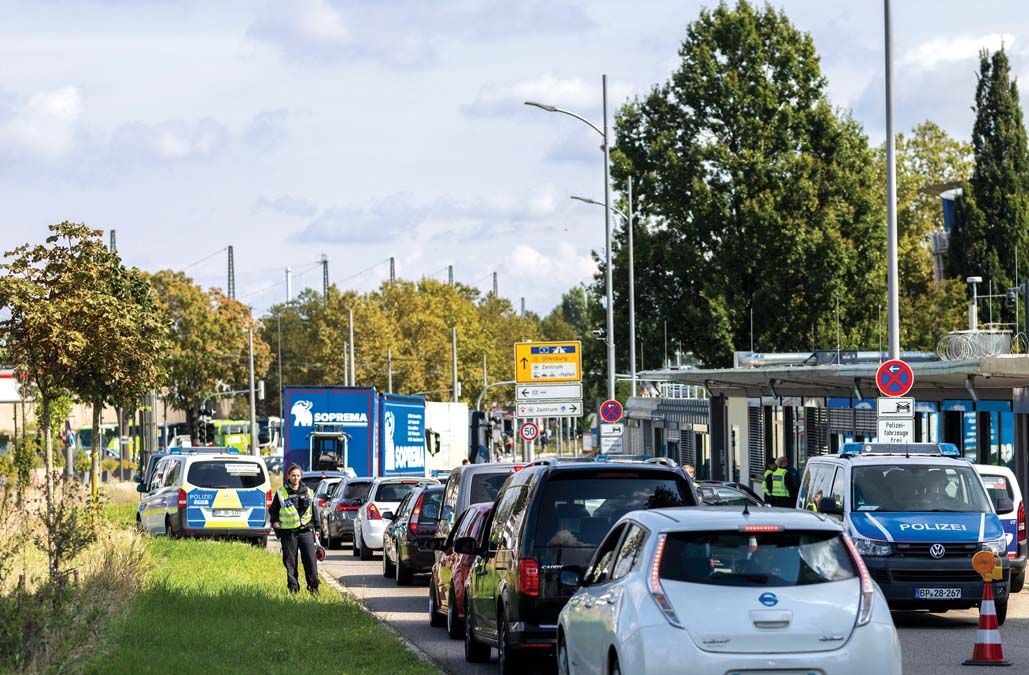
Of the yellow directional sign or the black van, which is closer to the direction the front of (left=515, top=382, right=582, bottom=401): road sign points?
the black van

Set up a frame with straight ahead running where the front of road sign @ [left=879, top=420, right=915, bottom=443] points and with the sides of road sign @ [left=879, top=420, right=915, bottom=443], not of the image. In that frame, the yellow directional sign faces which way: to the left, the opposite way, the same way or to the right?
the same way

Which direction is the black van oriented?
away from the camera

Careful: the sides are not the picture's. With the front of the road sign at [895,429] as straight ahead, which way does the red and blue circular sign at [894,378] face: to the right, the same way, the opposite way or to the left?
the same way

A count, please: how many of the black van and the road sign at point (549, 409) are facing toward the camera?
1

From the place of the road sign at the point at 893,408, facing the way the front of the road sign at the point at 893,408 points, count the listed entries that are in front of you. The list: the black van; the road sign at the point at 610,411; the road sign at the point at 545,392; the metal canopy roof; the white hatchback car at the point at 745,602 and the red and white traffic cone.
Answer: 3

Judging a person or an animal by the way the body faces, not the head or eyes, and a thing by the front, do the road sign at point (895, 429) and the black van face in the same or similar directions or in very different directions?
very different directions

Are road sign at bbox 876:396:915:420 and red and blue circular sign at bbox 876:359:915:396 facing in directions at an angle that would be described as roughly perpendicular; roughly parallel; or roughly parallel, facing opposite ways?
roughly parallel

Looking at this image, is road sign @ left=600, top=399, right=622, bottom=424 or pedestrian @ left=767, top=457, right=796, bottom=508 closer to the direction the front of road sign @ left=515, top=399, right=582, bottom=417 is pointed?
the pedestrian

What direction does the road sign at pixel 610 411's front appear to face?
toward the camera

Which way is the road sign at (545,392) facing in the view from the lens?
facing the viewer

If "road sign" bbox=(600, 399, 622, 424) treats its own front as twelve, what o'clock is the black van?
The black van is roughly at 12 o'clock from the road sign.

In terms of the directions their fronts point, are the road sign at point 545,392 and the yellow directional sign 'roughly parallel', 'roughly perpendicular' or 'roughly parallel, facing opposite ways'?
roughly parallel

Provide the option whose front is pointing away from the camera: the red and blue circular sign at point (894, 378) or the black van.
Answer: the black van

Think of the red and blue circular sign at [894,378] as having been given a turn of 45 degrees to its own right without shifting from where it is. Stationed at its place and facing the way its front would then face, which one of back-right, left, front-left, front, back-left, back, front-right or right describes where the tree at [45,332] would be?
front-right

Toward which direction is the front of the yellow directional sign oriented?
toward the camera

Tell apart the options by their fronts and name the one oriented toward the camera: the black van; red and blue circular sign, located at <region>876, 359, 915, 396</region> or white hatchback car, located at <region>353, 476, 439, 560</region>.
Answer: the red and blue circular sign

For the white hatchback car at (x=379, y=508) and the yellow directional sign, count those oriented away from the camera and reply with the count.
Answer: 1

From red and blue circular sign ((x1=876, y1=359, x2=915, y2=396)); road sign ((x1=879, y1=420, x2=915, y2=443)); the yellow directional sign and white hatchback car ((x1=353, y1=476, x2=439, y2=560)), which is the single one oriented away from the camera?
the white hatchback car
